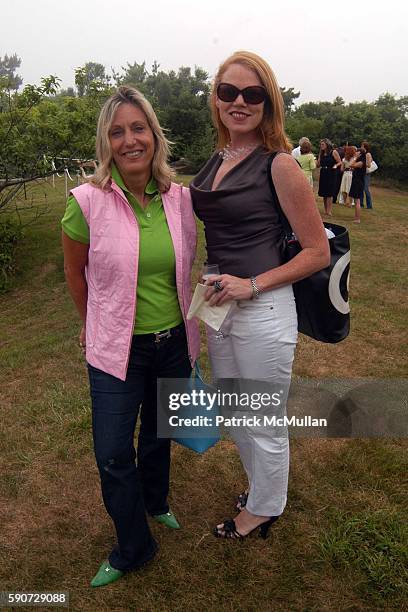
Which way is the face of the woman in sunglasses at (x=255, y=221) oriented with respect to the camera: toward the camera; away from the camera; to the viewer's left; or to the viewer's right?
toward the camera

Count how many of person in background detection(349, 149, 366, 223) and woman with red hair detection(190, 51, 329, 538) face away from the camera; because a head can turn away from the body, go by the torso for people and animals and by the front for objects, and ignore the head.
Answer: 0

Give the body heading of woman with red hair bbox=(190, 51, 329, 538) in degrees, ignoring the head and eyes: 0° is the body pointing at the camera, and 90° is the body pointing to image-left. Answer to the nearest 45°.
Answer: approximately 45°

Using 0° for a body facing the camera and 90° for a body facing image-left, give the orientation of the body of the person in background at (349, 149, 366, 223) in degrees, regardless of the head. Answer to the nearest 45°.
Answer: approximately 90°

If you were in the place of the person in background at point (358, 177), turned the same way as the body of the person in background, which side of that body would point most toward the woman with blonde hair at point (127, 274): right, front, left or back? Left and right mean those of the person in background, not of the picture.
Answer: left

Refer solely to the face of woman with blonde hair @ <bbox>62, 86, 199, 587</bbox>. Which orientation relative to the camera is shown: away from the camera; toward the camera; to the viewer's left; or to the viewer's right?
toward the camera

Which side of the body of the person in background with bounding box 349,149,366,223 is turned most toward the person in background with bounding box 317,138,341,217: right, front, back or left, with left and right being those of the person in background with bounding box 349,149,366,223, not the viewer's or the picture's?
front
